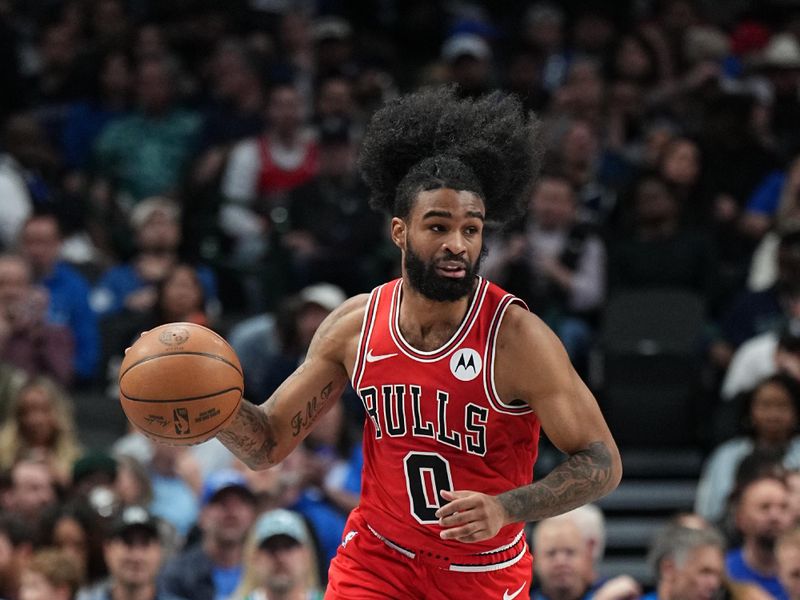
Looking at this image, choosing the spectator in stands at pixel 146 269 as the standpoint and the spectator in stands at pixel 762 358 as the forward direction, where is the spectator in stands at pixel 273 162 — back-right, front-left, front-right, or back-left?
front-left

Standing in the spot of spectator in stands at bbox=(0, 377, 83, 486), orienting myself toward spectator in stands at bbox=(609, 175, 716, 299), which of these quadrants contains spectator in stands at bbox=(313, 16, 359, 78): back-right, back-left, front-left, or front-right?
front-left

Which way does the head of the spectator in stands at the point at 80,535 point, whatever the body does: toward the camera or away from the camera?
toward the camera

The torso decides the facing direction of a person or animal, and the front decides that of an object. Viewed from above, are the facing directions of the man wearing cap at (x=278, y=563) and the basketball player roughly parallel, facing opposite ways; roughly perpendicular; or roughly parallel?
roughly parallel

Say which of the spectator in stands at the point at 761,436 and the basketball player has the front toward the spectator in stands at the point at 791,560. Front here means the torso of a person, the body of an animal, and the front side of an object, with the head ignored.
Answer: the spectator in stands at the point at 761,436

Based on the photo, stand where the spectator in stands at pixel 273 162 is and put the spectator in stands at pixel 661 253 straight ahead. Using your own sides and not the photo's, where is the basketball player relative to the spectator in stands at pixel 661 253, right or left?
right

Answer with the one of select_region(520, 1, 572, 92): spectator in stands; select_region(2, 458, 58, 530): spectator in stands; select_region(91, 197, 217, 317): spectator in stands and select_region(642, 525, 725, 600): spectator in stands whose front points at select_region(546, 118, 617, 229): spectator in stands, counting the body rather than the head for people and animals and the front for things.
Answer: select_region(520, 1, 572, 92): spectator in stands

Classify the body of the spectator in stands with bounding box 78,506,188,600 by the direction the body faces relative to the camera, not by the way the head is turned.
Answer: toward the camera

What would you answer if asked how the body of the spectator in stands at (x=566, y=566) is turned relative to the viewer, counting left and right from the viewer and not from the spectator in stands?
facing the viewer

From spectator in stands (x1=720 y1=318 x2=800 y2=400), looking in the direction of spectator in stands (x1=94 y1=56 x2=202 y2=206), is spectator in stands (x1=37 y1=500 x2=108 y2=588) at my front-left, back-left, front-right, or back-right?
front-left

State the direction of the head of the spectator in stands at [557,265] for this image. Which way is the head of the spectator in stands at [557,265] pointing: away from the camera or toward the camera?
toward the camera

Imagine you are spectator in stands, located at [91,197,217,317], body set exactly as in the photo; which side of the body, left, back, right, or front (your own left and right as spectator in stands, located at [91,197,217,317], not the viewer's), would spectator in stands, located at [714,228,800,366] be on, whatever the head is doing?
left

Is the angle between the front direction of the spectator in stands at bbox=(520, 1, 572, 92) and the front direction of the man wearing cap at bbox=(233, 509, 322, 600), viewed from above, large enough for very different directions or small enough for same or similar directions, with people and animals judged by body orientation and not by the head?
same or similar directions

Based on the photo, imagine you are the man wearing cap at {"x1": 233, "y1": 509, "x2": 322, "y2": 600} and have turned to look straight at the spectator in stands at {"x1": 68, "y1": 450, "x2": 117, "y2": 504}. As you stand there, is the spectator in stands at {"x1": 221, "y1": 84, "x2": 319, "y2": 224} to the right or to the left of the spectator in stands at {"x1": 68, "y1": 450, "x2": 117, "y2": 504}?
right

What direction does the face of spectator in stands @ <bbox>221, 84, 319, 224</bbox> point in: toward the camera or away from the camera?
toward the camera

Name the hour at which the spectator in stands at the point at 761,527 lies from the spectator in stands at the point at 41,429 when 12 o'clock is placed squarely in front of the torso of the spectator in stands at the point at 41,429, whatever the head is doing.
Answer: the spectator in stands at the point at 761,527 is roughly at 10 o'clock from the spectator in stands at the point at 41,429.

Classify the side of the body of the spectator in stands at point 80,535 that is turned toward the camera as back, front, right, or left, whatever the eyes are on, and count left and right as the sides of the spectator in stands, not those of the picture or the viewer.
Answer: front

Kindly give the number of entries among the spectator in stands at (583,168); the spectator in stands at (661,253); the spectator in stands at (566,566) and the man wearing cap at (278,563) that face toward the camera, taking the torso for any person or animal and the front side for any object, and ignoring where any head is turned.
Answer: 4

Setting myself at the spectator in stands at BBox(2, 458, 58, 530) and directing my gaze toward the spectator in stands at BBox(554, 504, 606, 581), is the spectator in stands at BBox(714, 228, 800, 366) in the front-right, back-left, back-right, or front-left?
front-left
